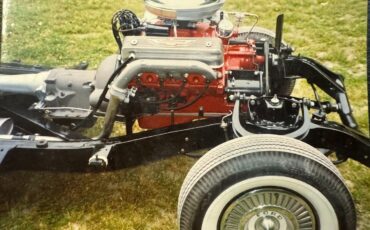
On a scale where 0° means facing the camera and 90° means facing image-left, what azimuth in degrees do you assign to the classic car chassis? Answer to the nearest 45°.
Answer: approximately 270°
